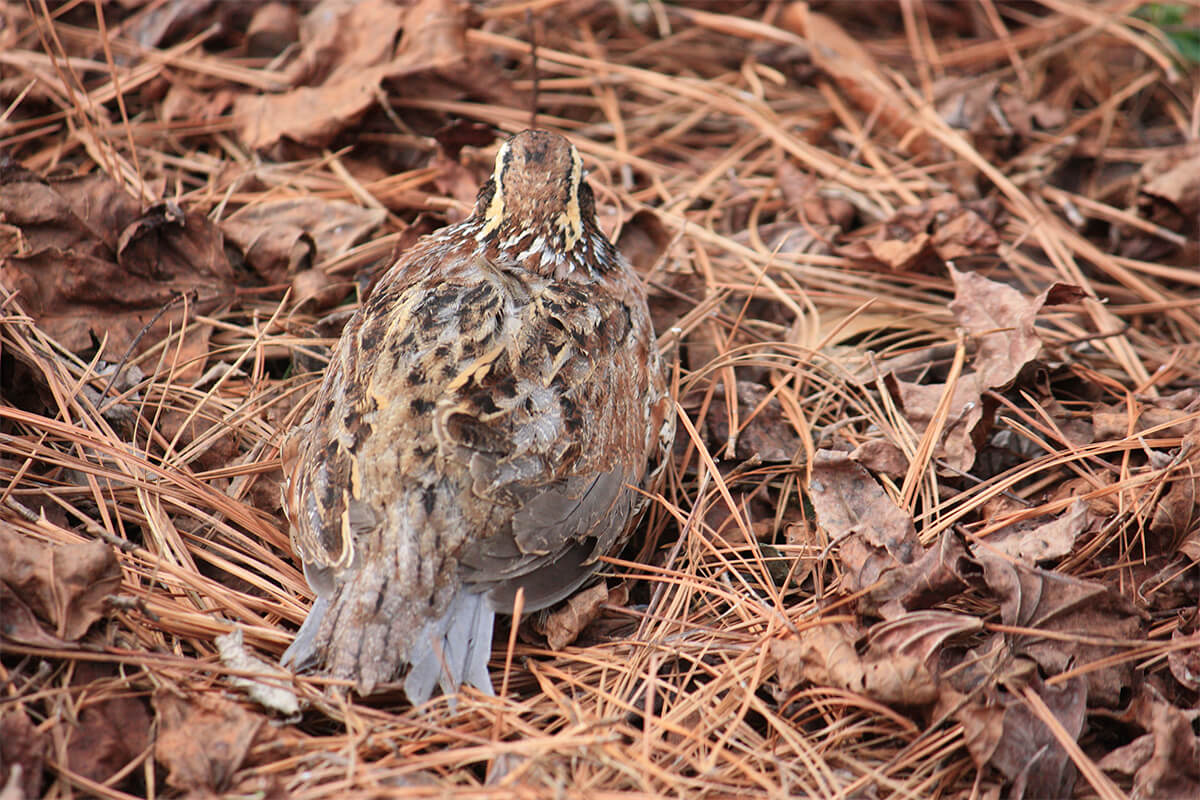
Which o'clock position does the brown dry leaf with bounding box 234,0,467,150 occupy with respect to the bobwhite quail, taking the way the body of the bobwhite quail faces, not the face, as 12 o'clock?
The brown dry leaf is roughly at 12 o'clock from the bobwhite quail.

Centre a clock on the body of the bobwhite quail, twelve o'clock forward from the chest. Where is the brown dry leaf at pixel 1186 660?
The brown dry leaf is roughly at 4 o'clock from the bobwhite quail.

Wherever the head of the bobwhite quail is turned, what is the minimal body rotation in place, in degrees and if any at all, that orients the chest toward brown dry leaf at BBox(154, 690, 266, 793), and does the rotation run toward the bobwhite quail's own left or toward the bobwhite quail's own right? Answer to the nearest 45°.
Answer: approximately 135° to the bobwhite quail's own left

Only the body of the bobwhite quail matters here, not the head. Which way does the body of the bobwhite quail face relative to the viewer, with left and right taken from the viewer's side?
facing away from the viewer

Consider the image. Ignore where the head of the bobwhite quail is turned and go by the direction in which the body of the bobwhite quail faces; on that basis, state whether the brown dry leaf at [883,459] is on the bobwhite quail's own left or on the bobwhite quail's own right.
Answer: on the bobwhite quail's own right

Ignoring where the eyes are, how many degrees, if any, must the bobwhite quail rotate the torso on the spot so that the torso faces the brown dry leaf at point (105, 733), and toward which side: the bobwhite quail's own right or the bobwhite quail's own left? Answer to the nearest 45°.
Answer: approximately 135° to the bobwhite quail's own left

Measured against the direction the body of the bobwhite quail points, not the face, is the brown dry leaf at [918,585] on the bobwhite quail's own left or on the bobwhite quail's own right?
on the bobwhite quail's own right

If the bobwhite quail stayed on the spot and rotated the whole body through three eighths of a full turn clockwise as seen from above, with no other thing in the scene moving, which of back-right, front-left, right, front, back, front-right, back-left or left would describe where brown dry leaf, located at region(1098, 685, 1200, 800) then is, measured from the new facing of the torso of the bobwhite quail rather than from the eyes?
front
